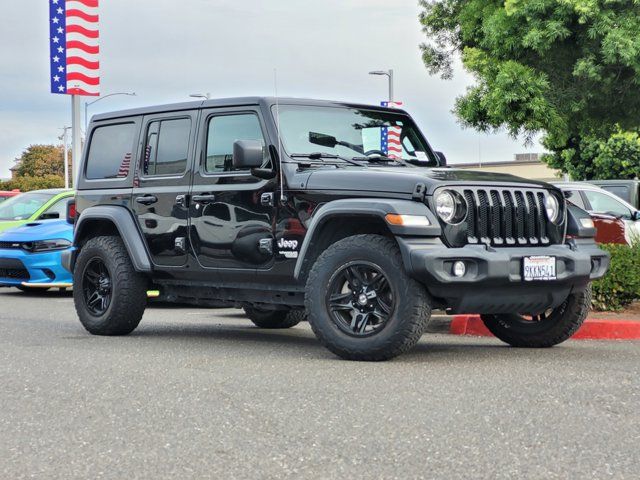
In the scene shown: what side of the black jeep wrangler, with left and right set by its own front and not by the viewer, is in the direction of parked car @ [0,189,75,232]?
back

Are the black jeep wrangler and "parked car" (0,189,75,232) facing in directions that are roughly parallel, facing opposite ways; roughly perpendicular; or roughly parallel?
roughly perpendicular

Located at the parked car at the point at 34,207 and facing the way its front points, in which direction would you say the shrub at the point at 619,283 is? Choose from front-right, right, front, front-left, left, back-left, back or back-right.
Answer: left

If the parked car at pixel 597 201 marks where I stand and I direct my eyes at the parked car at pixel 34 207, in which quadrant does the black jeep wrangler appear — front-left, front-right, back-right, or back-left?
front-left

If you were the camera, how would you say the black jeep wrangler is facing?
facing the viewer and to the right of the viewer

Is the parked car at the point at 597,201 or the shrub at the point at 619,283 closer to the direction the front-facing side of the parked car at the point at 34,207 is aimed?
the shrub

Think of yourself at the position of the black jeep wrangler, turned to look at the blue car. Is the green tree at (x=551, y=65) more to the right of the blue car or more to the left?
right

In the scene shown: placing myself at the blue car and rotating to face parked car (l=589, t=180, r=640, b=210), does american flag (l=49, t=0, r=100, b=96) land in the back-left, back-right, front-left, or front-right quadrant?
front-left

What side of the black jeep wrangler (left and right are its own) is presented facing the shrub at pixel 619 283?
left

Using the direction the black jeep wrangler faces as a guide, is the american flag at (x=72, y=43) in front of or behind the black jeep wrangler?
behind

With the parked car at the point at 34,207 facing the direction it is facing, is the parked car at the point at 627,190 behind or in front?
behind

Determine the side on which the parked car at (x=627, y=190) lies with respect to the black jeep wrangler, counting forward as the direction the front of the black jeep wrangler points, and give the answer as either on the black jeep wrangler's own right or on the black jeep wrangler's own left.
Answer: on the black jeep wrangler's own left

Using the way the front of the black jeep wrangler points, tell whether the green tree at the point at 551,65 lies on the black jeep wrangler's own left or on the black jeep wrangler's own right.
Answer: on the black jeep wrangler's own left

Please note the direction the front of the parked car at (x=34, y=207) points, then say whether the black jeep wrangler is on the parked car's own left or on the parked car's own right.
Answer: on the parked car's own left

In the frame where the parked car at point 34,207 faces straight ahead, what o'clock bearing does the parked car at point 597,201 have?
the parked car at point 597,201 is roughly at 8 o'clock from the parked car at point 34,207.
